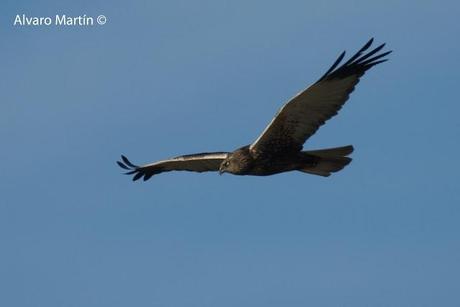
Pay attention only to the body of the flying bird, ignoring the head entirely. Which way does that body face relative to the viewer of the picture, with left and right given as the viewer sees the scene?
facing the viewer and to the left of the viewer
